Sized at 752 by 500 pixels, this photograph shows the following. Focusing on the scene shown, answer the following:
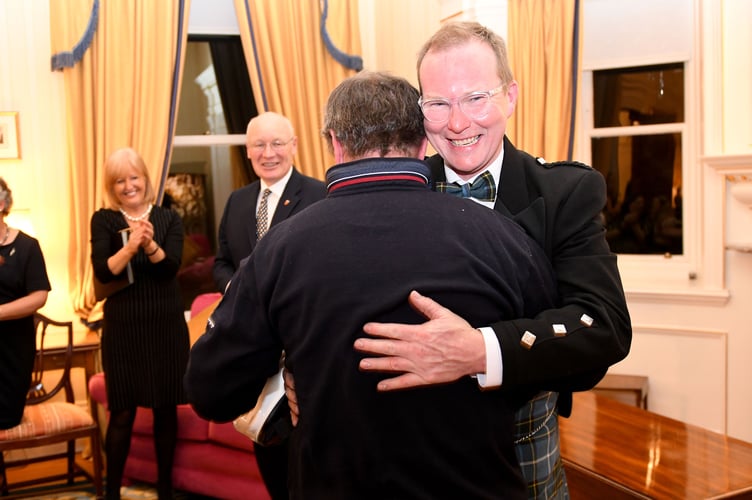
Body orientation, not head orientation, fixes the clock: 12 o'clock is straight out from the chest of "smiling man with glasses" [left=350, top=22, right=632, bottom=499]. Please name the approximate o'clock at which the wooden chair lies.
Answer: The wooden chair is roughly at 3 o'clock from the smiling man with glasses.

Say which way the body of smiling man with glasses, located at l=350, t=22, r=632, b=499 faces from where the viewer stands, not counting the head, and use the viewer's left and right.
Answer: facing the viewer and to the left of the viewer

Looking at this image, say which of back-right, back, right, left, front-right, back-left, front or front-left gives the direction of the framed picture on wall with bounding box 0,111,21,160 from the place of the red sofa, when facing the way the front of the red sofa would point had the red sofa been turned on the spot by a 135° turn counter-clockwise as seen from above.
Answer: left

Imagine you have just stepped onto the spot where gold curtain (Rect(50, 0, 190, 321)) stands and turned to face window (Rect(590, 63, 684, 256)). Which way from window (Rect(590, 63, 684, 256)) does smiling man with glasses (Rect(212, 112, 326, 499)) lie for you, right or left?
right

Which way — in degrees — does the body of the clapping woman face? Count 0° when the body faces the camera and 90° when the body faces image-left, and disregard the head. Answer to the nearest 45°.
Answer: approximately 0°

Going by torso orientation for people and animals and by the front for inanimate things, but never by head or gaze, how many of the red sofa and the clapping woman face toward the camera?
2

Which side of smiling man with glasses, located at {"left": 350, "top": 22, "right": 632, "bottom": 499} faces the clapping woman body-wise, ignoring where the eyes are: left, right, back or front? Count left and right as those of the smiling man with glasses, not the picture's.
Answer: right

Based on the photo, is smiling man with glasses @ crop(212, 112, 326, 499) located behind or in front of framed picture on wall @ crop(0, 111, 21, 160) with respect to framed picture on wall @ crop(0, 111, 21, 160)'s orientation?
in front

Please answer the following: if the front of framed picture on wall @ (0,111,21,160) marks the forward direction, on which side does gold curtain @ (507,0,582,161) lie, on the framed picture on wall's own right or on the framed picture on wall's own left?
on the framed picture on wall's own left
